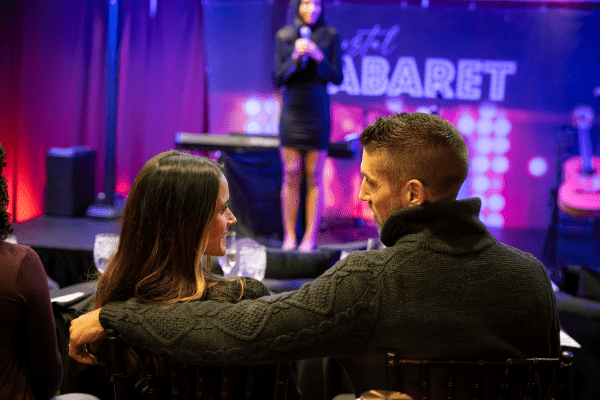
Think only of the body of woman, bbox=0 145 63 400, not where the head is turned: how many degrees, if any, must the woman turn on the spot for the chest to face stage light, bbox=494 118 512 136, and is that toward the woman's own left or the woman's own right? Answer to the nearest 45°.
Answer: approximately 45° to the woman's own right

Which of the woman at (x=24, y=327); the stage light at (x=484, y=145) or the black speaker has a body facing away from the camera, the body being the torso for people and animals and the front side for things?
the woman

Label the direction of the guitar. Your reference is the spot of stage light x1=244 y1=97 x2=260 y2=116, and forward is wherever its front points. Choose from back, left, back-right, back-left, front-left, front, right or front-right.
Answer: front-left

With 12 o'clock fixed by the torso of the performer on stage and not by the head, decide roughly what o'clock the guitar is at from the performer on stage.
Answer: The guitar is roughly at 8 o'clock from the performer on stage.

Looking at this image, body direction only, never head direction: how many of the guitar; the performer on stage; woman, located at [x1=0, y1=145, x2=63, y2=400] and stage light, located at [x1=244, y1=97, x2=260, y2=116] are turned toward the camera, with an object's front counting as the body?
3

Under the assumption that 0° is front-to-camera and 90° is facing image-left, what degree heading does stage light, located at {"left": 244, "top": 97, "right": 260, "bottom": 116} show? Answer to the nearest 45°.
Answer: approximately 0°

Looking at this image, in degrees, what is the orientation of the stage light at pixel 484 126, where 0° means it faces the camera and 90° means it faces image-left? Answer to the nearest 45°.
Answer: approximately 0°

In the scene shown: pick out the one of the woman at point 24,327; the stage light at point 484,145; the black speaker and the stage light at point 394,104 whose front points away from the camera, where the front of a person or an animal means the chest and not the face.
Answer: the woman

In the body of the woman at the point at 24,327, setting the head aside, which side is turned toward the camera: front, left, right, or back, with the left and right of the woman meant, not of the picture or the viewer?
back
